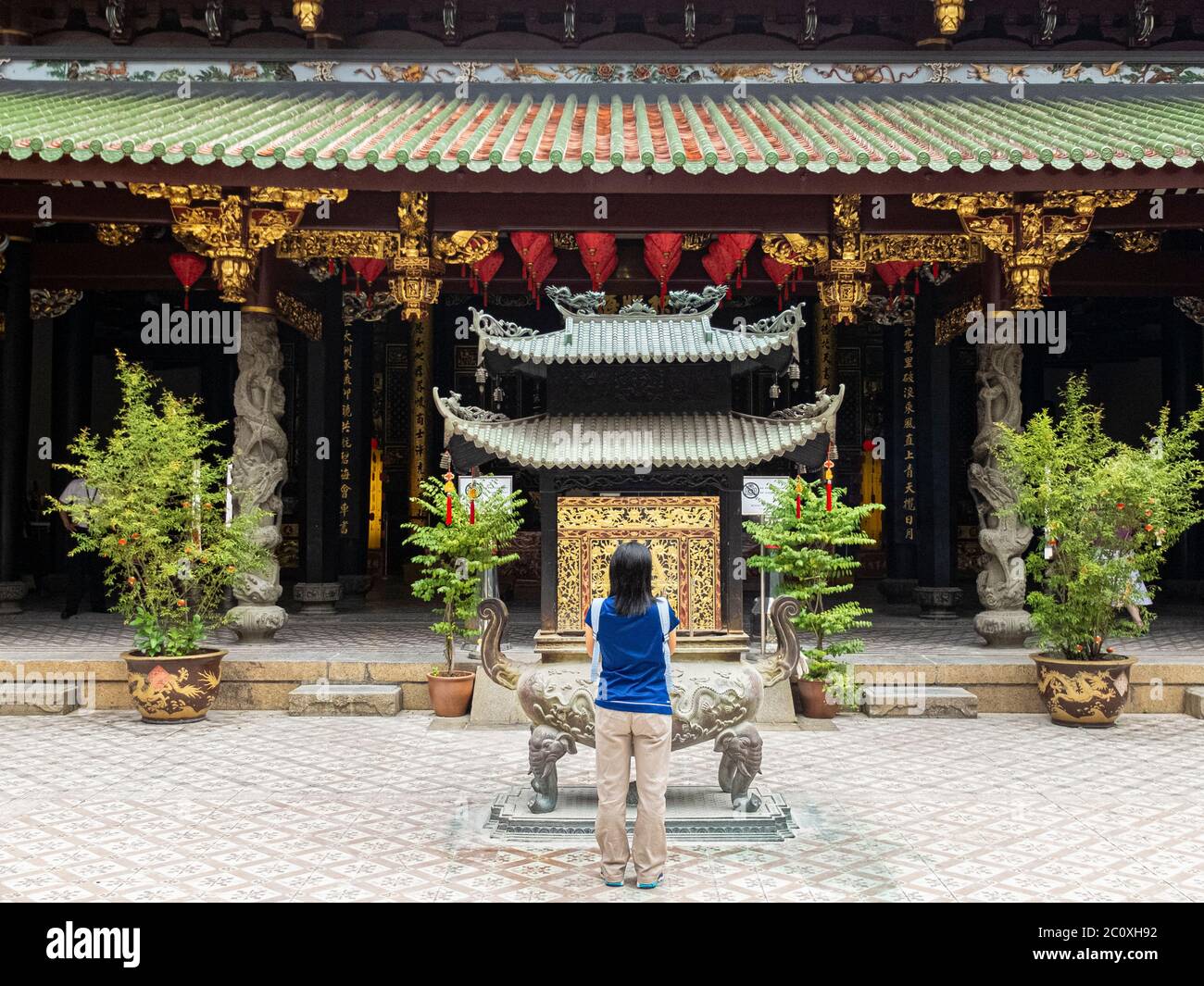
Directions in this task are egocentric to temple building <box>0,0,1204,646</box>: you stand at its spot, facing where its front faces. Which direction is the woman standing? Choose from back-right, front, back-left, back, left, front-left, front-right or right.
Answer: front

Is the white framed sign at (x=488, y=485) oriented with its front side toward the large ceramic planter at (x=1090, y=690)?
no

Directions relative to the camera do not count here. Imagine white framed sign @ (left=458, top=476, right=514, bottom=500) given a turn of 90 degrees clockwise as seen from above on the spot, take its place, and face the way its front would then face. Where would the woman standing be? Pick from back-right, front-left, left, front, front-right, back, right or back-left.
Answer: left

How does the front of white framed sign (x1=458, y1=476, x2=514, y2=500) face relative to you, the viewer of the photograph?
facing the viewer

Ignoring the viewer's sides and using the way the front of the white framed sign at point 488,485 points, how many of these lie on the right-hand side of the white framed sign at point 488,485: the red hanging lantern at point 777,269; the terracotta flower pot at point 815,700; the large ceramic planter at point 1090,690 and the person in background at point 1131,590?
0

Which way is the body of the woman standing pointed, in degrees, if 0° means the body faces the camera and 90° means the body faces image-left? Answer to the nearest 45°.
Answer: approximately 180°

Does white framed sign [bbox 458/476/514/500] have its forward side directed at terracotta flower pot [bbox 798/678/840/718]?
no

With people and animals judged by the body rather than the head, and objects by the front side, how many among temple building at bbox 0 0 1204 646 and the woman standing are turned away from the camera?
1

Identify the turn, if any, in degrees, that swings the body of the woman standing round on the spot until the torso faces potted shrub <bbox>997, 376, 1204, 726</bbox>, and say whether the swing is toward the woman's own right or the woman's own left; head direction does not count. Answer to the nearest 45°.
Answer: approximately 45° to the woman's own right

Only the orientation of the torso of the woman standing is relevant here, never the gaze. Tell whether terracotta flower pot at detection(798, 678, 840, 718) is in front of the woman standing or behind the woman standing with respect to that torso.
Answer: in front

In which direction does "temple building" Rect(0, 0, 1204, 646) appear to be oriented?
toward the camera

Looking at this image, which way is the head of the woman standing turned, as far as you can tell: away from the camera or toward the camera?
away from the camera

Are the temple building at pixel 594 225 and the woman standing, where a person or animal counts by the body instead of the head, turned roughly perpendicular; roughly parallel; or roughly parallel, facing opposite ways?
roughly parallel, facing opposite ways

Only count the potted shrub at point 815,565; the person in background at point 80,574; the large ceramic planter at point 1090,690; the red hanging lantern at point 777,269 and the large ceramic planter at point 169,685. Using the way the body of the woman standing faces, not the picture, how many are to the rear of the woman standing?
0

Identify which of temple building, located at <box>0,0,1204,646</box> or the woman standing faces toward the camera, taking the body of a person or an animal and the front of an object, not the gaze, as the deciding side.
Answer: the temple building
